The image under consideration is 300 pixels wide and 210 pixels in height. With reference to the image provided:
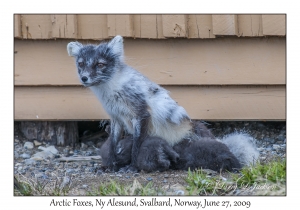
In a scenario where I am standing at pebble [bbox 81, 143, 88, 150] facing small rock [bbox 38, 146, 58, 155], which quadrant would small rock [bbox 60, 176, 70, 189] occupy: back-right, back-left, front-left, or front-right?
front-left

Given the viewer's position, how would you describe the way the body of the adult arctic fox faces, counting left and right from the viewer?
facing the viewer and to the left of the viewer

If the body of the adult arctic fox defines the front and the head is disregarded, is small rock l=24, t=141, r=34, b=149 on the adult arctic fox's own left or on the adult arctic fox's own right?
on the adult arctic fox's own right
